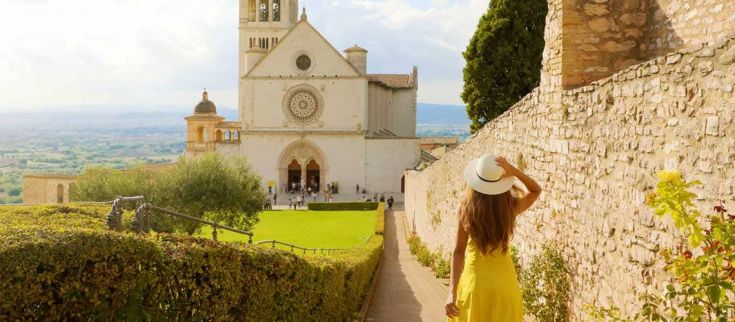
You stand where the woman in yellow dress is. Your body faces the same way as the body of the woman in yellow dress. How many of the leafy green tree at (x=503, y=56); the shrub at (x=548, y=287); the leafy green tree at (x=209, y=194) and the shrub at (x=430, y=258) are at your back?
0

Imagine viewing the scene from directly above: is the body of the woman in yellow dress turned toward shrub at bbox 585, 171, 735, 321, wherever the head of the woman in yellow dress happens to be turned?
no

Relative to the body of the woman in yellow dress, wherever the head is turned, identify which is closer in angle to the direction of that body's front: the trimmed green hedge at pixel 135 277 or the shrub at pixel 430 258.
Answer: the shrub

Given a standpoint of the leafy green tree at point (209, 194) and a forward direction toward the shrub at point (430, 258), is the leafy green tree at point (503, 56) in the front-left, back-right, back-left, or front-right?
front-left

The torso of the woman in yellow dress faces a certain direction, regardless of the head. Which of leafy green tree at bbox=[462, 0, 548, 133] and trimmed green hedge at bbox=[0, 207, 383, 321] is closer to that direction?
the leafy green tree

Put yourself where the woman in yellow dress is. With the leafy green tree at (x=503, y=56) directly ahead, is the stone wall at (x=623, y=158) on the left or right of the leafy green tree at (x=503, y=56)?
right

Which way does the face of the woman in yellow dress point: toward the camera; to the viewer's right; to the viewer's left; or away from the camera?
away from the camera

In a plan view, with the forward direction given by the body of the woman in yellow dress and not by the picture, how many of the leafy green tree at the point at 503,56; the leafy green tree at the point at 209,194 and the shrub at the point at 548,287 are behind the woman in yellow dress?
0

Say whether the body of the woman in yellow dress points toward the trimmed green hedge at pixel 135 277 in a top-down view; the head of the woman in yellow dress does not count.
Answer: no

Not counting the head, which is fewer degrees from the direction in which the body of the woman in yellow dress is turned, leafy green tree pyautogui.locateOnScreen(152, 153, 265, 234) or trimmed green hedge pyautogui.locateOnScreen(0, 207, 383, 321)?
the leafy green tree

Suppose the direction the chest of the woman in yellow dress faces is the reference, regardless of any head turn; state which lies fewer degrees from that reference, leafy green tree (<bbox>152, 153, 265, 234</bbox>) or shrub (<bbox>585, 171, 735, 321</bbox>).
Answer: the leafy green tree

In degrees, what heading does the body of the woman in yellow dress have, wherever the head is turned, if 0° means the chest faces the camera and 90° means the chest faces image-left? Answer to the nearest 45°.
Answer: approximately 180°

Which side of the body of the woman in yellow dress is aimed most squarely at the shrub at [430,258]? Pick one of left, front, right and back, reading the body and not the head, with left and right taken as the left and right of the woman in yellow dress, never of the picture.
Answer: front

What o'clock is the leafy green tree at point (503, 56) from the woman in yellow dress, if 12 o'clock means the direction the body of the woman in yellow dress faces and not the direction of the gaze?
The leafy green tree is roughly at 12 o'clock from the woman in yellow dress.
